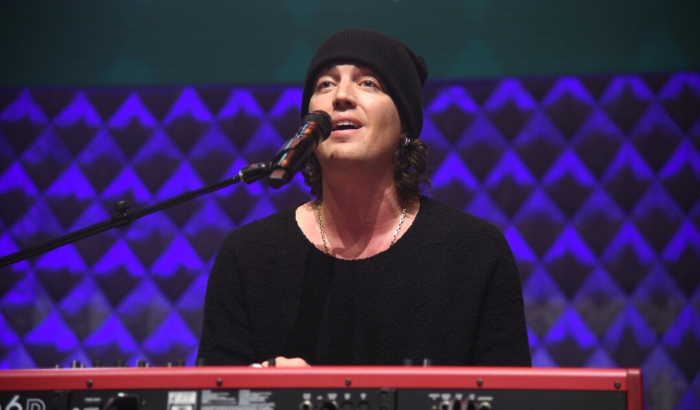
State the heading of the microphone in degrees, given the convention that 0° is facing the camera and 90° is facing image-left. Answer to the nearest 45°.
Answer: approximately 225°
